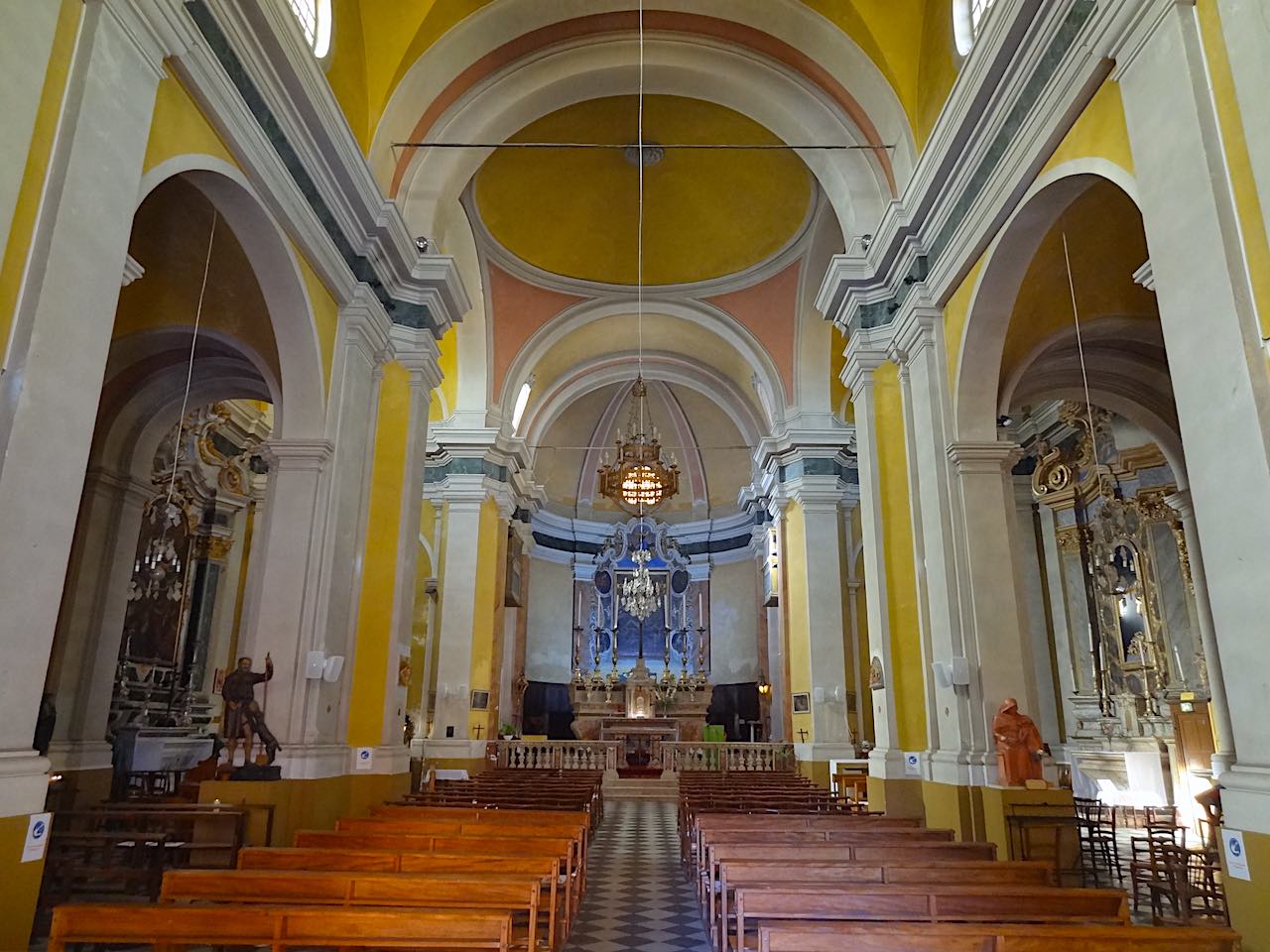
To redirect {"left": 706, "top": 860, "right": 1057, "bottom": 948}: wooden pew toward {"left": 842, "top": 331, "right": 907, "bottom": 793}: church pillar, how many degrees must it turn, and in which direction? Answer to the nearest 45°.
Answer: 0° — it already faces it

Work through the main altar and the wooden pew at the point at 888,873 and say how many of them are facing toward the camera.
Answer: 1

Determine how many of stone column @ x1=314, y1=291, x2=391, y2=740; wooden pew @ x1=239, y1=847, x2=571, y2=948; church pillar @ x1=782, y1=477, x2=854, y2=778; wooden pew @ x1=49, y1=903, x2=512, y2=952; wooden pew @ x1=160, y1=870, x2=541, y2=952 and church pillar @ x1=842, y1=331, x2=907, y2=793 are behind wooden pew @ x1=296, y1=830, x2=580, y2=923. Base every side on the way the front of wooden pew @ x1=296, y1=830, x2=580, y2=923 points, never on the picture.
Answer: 3

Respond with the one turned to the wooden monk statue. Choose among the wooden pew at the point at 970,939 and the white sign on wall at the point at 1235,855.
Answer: the wooden pew

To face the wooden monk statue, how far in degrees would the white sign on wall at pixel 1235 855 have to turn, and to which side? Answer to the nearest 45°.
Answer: approximately 90° to its right

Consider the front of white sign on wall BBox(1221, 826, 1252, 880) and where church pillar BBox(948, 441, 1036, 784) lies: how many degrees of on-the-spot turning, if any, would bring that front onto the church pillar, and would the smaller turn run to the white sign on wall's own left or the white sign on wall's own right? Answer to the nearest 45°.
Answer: approximately 90° to the white sign on wall's own right

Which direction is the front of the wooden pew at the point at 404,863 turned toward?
away from the camera

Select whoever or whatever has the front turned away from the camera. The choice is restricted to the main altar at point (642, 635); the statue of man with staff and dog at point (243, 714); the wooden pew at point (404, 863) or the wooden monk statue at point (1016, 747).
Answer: the wooden pew

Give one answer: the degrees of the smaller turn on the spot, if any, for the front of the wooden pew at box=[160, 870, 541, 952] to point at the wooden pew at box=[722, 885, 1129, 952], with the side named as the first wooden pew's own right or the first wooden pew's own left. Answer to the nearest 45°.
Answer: approximately 90° to the first wooden pew's own right

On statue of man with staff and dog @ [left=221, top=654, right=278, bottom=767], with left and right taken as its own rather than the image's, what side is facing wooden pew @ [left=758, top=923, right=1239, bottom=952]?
front

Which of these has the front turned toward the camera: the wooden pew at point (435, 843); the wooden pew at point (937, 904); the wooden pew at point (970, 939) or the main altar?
the main altar

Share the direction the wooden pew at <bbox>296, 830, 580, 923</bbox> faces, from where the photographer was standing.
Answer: facing away from the viewer

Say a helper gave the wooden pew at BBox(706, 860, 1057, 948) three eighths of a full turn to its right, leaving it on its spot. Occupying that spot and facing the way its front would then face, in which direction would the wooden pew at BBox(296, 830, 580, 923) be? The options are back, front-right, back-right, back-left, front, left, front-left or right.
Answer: back-right

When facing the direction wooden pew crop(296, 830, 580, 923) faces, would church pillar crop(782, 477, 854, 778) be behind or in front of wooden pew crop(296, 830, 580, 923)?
in front

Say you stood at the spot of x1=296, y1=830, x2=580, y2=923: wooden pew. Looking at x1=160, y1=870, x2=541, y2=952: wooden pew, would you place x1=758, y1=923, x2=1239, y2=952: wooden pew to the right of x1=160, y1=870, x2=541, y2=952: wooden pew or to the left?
left

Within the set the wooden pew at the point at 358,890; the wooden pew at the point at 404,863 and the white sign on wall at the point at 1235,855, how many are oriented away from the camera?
2

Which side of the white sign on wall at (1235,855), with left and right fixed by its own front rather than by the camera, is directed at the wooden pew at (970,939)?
front

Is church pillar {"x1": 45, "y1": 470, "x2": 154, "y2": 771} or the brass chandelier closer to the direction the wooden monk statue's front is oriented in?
the church pillar

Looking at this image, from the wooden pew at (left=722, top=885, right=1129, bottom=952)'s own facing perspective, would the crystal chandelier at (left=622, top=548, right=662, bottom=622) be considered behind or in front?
in front
